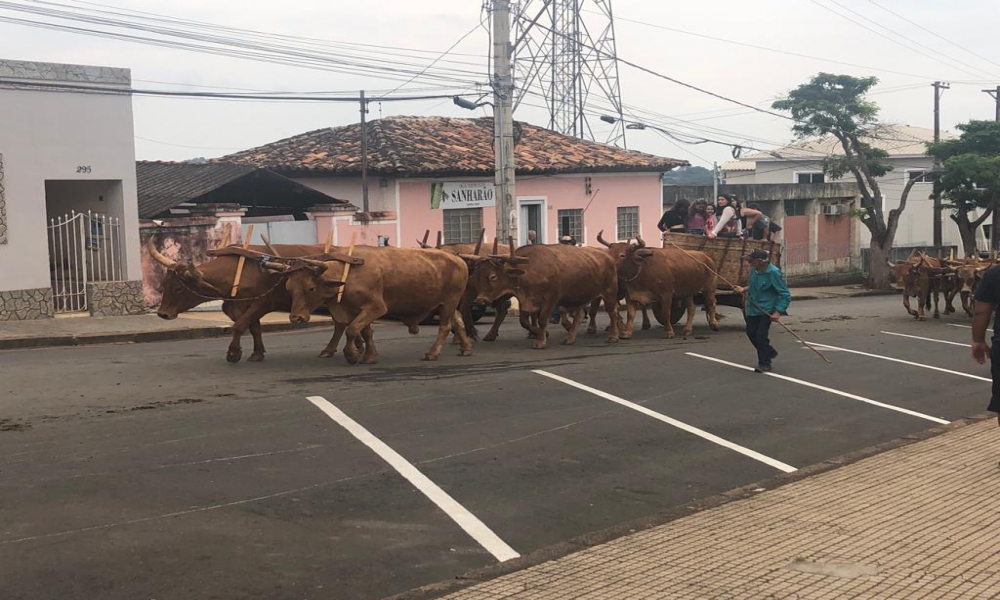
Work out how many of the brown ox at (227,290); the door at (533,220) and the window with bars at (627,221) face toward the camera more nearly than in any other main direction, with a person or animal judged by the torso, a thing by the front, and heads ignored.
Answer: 2

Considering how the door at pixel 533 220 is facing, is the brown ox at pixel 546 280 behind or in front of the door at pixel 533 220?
in front

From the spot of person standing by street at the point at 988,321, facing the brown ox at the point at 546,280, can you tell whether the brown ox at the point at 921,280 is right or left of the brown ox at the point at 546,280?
right

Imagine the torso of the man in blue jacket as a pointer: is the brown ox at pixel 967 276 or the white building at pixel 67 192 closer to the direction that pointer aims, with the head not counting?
the white building

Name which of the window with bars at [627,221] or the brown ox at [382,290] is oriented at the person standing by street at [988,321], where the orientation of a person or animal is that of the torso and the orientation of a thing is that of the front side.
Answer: the window with bars

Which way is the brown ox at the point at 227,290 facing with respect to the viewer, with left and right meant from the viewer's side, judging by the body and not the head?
facing to the left of the viewer

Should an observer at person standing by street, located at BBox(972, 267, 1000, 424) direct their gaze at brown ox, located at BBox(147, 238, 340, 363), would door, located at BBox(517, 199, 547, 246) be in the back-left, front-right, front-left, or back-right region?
front-right

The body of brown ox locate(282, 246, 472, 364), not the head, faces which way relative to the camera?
to the viewer's left

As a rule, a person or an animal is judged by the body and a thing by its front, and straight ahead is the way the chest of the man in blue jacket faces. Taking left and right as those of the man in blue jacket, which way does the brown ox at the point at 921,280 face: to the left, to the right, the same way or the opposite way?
the same way

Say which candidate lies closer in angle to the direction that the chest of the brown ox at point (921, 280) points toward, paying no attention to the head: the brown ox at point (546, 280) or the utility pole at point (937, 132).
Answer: the brown ox

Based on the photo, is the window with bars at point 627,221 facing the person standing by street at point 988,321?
yes

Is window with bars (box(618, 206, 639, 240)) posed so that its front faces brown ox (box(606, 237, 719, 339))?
yes

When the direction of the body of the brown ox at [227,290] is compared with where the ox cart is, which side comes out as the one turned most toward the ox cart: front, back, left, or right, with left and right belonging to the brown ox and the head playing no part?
back

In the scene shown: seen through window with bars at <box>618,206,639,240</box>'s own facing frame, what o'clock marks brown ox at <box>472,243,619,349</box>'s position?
The brown ox is roughly at 12 o'clock from the window with bars.

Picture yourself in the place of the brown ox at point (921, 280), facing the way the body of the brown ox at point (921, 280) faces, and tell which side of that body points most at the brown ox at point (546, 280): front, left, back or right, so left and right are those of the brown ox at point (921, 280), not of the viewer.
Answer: front

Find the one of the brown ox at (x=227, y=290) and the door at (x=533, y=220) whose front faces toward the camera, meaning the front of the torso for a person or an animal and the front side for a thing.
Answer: the door

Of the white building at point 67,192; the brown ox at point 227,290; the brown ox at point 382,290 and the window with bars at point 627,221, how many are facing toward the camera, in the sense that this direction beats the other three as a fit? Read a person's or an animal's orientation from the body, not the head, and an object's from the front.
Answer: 2

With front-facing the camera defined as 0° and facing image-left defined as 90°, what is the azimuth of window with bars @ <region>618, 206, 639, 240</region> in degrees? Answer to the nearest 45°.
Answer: approximately 0°

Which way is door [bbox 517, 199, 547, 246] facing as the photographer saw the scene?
facing the viewer
